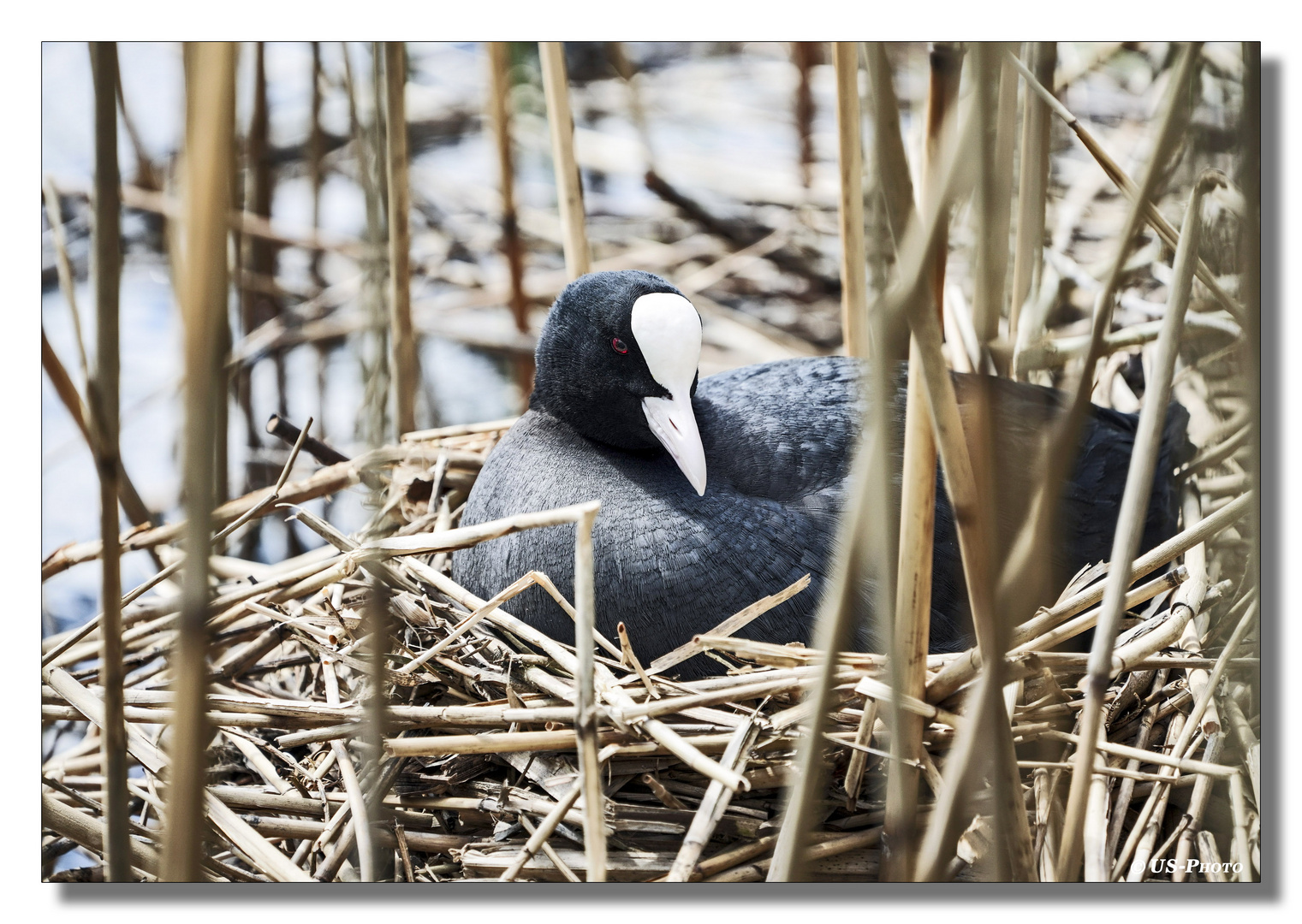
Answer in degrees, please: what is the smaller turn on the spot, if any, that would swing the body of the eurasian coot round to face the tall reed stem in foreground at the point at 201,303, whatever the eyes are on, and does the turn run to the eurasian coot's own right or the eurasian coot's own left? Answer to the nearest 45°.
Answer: approximately 90° to the eurasian coot's own left

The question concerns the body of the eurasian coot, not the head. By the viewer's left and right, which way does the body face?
facing to the left of the viewer

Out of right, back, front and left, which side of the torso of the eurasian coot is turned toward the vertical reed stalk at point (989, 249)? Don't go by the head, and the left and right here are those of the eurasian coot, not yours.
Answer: left
